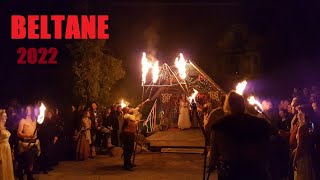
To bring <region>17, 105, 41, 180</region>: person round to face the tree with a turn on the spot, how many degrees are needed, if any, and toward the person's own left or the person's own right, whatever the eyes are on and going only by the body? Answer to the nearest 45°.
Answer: approximately 135° to the person's own left

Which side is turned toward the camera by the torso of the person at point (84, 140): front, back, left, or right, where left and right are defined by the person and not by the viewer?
right

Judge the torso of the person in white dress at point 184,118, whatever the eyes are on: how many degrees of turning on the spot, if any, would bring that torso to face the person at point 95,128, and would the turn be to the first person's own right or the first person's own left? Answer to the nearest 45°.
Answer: approximately 45° to the first person's own right

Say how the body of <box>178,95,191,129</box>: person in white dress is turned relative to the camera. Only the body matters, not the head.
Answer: toward the camera

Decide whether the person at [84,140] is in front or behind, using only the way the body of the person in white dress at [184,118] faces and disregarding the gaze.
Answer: in front

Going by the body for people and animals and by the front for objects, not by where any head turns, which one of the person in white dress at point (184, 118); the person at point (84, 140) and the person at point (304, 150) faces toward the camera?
the person in white dress

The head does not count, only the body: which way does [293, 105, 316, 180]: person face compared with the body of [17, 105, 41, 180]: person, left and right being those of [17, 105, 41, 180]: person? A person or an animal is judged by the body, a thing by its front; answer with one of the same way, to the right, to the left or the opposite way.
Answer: the opposite way

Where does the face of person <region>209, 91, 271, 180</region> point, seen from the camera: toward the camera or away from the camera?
away from the camera

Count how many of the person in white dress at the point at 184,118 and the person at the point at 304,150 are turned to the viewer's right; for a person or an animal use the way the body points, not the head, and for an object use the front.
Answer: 0
